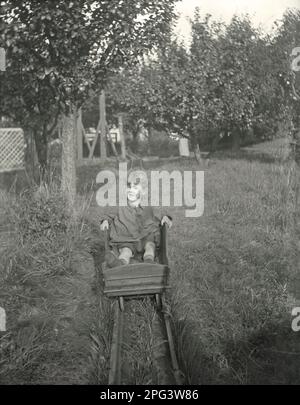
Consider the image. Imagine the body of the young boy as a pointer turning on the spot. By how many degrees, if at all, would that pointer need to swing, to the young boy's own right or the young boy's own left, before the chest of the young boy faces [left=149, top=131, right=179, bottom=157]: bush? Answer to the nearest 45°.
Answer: approximately 180°

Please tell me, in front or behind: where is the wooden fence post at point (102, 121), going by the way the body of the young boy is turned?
behind

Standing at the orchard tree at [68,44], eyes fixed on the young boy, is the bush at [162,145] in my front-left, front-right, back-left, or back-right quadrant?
back-left

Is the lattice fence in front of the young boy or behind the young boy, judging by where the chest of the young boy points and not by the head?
behind

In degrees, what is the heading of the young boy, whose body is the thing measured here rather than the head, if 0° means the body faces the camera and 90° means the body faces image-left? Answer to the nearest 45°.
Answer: approximately 0°
